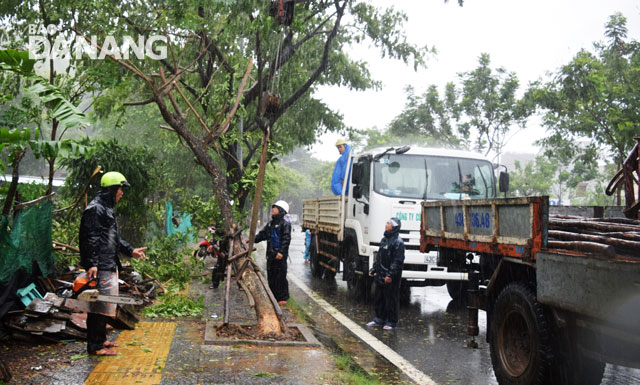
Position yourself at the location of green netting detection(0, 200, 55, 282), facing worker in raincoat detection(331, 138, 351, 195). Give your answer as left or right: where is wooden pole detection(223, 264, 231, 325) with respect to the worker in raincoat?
right

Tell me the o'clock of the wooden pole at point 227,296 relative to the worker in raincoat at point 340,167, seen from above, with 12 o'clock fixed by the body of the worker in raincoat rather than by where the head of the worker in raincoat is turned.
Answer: The wooden pole is roughly at 11 o'clock from the worker in raincoat.

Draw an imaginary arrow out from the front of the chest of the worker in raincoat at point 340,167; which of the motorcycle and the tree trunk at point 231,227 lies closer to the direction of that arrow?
the tree trunk

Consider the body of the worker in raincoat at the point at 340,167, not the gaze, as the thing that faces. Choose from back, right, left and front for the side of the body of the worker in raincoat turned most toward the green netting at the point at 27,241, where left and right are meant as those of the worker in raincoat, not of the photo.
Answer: front

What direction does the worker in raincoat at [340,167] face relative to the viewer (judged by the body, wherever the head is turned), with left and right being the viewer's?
facing the viewer and to the left of the viewer

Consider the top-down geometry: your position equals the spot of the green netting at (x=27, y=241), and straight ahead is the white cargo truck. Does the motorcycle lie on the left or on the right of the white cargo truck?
left

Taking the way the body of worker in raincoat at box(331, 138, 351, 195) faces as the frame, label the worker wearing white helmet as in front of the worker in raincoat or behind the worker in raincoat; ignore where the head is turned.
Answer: in front
